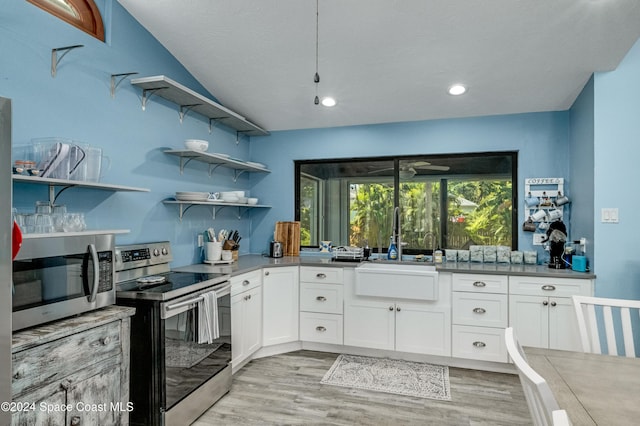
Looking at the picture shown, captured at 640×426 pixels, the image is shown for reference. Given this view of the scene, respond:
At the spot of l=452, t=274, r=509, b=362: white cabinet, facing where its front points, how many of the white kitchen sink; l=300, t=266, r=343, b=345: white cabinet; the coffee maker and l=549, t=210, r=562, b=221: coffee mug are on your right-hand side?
2

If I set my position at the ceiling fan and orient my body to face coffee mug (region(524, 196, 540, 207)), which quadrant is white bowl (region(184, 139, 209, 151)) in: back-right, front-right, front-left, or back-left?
back-right

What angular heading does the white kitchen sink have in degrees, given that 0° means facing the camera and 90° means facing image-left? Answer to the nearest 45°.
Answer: approximately 0°

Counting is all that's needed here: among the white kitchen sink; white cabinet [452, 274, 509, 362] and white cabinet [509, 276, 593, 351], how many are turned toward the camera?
3

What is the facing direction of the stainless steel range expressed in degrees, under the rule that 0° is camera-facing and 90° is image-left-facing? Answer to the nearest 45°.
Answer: approximately 315°

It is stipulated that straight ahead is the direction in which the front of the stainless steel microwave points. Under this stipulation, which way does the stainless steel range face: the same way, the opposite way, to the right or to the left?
the same way

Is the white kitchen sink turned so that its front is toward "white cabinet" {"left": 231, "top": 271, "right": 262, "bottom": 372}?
no

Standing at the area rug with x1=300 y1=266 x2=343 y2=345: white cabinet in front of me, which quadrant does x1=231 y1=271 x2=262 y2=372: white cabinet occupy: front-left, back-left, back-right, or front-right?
front-left

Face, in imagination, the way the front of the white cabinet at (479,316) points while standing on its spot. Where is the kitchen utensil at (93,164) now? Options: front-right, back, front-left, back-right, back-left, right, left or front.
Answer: front-right

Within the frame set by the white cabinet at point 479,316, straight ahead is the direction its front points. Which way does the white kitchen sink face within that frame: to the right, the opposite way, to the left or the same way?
the same way

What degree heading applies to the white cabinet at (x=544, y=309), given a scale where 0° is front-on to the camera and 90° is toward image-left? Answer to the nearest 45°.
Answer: approximately 0°

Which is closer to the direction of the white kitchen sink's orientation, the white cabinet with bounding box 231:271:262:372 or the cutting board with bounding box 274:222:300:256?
the white cabinet

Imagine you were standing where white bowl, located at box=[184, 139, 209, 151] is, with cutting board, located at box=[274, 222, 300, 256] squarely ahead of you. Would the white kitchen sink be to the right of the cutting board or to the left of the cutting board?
right

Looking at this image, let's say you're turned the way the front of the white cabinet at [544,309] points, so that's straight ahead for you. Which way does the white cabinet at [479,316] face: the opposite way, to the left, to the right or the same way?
the same way

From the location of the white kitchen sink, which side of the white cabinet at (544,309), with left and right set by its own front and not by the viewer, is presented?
right

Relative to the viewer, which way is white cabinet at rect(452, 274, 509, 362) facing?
toward the camera

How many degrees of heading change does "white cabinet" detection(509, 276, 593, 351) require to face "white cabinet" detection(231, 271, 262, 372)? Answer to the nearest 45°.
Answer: approximately 45° to its right

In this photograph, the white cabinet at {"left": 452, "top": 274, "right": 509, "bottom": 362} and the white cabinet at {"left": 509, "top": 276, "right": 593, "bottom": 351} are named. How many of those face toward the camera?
2

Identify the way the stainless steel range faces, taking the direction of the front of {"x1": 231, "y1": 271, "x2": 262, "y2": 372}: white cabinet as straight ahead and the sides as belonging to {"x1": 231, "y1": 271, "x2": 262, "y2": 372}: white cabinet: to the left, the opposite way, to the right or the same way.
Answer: the same way
